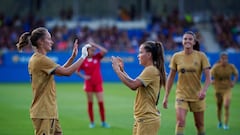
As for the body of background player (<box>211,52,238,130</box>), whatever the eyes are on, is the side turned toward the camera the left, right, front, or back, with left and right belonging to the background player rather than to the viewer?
front

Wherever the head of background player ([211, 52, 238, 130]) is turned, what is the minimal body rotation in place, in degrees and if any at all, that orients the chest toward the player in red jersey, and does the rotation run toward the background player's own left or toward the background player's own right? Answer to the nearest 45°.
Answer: approximately 90° to the background player's own right

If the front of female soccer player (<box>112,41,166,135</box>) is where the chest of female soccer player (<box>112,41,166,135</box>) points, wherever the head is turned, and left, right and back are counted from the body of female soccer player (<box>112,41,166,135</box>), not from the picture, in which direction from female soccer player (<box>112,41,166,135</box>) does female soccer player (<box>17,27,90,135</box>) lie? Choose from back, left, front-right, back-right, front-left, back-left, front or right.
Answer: front

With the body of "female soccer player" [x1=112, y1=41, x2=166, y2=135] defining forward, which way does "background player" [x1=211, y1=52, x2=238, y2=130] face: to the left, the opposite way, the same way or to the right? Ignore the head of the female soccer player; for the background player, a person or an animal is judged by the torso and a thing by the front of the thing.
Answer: to the left

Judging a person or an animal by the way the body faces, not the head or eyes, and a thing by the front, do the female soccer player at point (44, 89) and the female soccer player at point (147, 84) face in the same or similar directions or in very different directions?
very different directions

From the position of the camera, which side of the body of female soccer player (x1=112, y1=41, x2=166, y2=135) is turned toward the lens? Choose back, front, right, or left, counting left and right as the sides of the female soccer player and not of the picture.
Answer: left

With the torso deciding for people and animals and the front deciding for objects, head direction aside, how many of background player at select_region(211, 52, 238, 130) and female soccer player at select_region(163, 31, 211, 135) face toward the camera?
2

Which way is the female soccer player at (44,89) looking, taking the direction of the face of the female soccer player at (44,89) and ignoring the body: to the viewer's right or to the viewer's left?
to the viewer's right

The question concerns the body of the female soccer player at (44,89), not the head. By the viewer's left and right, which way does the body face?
facing to the right of the viewer

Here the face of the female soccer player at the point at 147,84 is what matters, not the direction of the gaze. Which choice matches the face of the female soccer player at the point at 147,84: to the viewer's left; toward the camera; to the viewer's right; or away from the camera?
to the viewer's left
